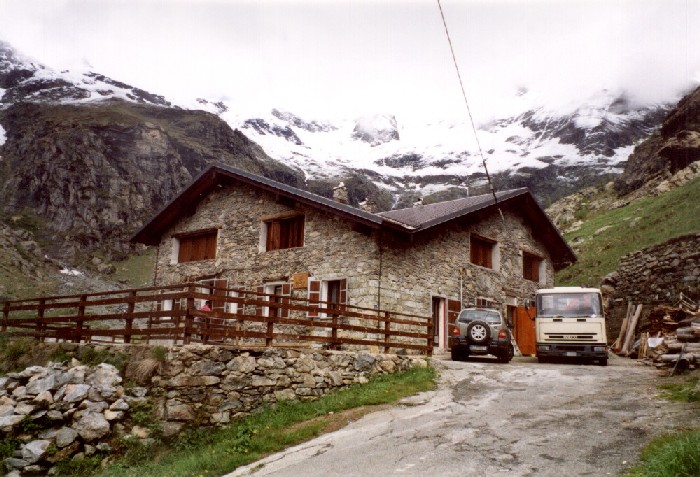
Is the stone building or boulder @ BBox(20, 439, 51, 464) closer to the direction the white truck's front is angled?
the boulder

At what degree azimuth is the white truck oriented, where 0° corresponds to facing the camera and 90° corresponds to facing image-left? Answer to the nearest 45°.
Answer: approximately 0°

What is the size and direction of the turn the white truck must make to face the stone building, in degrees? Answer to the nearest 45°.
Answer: approximately 90° to its right

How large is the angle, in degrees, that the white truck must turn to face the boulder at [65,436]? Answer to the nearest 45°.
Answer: approximately 45° to its right

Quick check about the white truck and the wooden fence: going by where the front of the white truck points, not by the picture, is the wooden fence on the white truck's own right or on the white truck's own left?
on the white truck's own right
